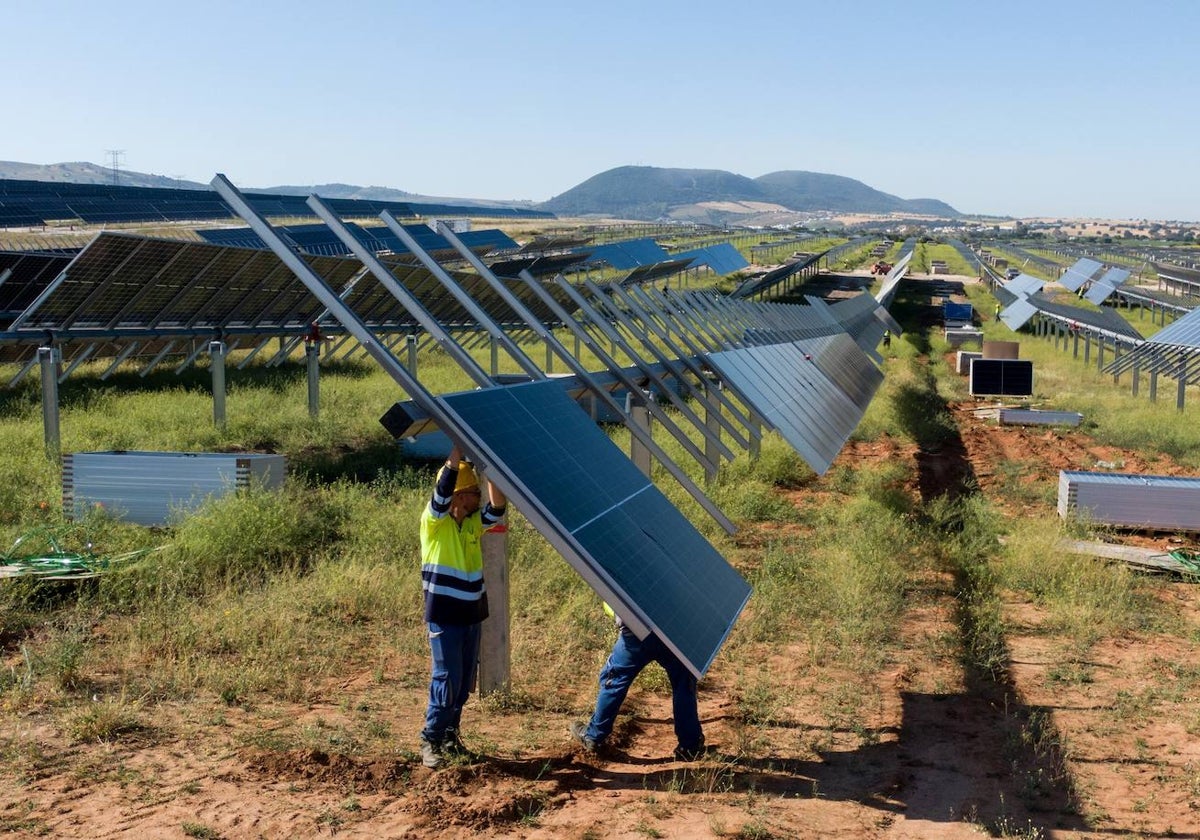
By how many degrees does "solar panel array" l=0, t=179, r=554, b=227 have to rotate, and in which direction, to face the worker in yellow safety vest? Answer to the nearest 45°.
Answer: approximately 45° to its right

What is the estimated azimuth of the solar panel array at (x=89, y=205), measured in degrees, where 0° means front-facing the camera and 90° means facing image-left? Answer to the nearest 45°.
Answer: approximately 315°

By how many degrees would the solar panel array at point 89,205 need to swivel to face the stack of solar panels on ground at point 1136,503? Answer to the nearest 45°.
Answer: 0° — it already faces it
